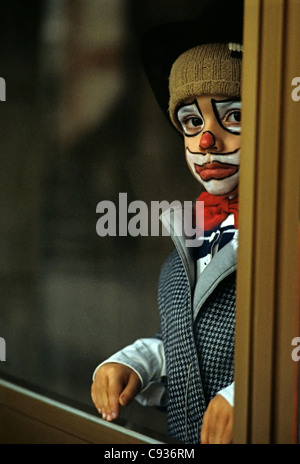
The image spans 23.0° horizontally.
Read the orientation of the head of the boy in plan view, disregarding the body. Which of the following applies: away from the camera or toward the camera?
toward the camera

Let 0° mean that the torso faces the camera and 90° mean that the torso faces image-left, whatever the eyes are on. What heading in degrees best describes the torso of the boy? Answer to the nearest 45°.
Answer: approximately 45°
